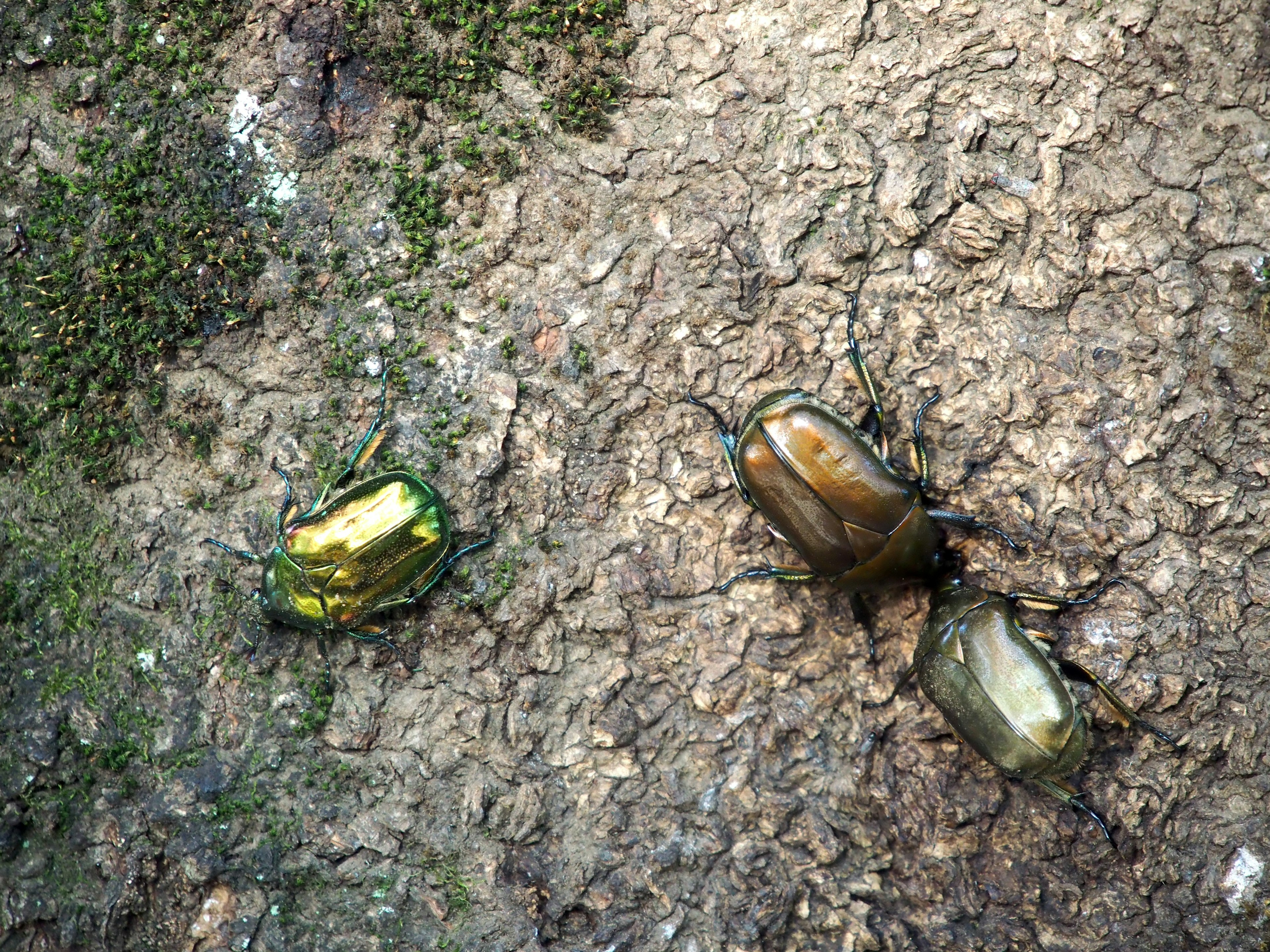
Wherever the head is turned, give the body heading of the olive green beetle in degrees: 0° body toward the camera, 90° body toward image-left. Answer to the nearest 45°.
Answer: approximately 135°

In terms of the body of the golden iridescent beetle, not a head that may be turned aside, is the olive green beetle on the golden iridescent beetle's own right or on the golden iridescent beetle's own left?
on the golden iridescent beetle's own left
